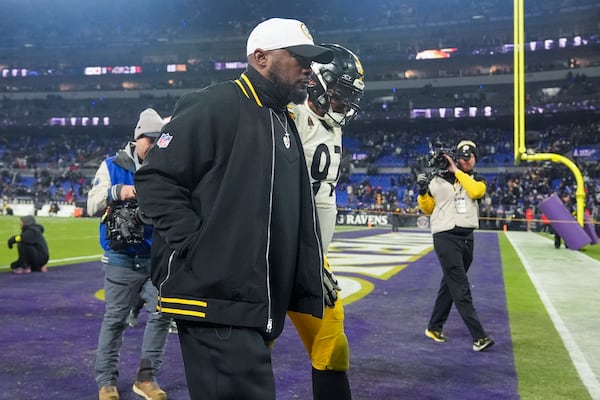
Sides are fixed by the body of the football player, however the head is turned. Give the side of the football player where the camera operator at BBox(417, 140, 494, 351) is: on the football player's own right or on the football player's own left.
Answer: on the football player's own left

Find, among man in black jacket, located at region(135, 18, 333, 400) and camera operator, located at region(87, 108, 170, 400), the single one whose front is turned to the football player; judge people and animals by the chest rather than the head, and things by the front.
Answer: the camera operator

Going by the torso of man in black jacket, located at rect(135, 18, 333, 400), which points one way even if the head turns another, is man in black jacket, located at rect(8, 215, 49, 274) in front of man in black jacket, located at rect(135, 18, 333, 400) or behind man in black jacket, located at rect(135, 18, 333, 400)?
behind

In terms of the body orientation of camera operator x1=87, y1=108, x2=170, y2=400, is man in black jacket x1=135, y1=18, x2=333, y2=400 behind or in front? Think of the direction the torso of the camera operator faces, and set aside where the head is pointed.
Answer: in front

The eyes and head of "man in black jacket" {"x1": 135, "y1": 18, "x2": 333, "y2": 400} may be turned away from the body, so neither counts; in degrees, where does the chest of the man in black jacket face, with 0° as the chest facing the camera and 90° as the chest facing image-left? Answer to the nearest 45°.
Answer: approximately 315°

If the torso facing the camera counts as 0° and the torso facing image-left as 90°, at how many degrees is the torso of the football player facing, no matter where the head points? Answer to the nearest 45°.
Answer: approximately 315°

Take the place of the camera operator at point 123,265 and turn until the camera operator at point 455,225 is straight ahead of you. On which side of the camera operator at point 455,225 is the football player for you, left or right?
right

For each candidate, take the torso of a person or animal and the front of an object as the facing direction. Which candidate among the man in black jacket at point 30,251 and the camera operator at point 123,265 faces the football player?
the camera operator
